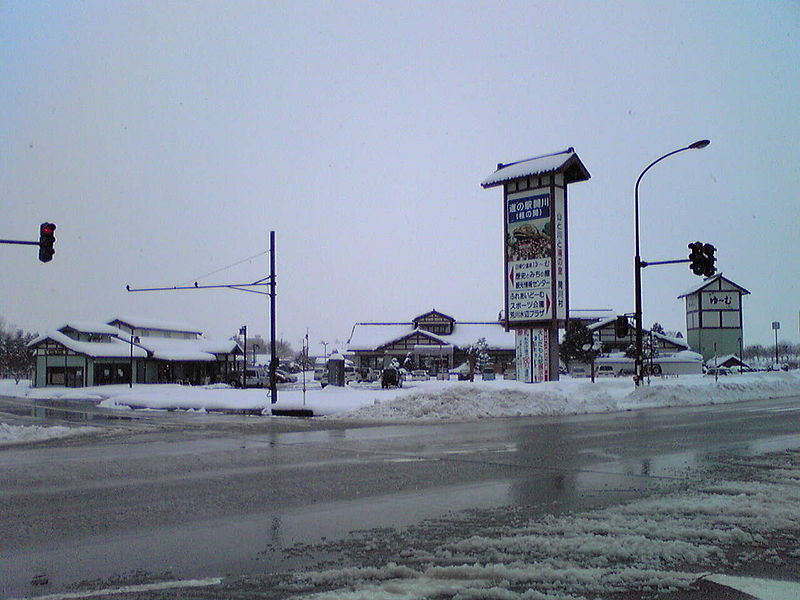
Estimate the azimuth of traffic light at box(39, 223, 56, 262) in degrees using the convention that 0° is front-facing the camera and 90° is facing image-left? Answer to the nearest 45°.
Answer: approximately 315°
